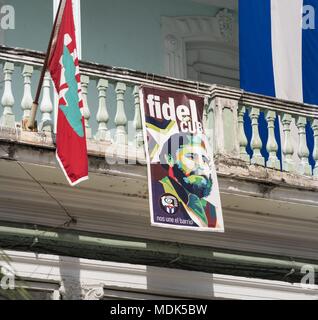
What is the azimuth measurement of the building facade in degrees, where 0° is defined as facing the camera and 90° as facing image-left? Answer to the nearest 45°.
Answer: approximately 315°
